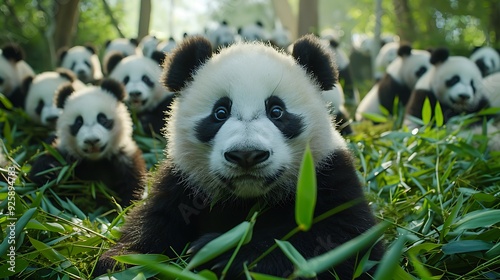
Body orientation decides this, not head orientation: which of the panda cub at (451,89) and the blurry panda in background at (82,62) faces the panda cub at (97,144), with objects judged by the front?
the blurry panda in background

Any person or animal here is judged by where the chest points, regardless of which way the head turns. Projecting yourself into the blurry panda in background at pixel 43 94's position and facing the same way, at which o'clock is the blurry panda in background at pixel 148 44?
the blurry panda in background at pixel 148 44 is roughly at 7 o'clock from the blurry panda in background at pixel 43 94.

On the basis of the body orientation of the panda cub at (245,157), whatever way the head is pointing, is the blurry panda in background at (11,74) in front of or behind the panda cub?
behind

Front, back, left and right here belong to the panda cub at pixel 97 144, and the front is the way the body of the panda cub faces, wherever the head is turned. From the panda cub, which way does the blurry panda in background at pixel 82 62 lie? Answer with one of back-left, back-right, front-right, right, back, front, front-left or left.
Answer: back

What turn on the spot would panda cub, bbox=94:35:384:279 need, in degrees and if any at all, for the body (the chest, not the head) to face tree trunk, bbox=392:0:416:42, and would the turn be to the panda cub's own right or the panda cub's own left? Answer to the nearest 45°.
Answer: approximately 180°

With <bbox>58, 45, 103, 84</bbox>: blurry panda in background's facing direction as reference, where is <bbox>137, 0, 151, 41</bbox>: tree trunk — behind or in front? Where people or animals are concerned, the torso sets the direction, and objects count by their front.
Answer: behind

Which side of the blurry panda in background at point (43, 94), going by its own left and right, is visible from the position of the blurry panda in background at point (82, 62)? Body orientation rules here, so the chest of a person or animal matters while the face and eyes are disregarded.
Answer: back

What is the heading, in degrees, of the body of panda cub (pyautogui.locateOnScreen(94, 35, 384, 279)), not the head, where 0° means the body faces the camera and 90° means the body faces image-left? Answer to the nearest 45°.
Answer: approximately 0°

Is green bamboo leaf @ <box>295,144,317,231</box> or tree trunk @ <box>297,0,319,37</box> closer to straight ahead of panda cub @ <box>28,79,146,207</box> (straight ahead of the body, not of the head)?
the green bamboo leaf

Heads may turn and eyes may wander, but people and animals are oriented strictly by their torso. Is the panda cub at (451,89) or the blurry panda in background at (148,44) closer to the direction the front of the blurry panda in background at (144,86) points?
the panda cub

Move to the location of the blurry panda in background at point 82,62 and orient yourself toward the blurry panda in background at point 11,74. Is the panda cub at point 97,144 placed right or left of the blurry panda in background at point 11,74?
left

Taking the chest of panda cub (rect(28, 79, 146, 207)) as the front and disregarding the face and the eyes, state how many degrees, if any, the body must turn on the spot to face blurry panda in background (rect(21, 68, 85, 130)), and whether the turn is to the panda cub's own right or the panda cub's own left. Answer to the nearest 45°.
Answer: approximately 180°

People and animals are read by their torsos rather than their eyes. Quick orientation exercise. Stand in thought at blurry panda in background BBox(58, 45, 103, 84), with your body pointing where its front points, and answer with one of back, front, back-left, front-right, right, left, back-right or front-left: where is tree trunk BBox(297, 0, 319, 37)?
back-left
